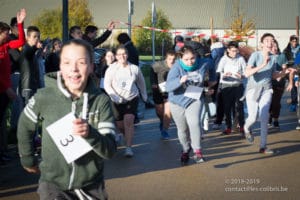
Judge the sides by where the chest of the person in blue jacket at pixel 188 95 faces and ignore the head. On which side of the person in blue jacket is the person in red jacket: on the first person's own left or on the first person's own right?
on the first person's own right

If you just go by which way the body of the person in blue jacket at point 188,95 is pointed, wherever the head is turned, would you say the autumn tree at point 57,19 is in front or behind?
behind

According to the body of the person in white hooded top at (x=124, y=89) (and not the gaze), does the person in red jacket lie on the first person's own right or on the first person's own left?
on the first person's own right

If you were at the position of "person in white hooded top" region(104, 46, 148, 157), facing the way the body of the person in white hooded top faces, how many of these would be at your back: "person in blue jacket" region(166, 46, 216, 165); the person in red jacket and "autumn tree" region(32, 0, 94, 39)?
1

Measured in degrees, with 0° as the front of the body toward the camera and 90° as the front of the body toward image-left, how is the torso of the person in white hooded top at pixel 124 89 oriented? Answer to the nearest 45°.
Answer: approximately 0°

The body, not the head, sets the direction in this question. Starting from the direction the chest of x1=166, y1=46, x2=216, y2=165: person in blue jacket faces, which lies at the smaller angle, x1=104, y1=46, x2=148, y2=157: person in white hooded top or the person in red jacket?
the person in red jacket

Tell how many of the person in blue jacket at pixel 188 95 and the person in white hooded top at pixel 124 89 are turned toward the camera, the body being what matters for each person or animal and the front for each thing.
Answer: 2

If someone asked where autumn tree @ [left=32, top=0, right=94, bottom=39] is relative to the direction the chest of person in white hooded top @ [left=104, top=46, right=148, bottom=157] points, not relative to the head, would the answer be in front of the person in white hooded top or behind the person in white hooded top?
behind

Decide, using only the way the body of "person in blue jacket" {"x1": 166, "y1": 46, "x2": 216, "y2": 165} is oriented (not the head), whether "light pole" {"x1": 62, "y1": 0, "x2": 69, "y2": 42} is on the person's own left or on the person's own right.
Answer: on the person's own right

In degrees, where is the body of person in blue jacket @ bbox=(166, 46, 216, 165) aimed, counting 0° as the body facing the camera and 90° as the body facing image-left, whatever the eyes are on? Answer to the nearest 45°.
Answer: approximately 0°
